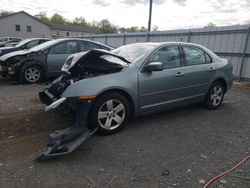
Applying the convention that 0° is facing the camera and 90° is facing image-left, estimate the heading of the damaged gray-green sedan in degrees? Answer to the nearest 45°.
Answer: approximately 45°

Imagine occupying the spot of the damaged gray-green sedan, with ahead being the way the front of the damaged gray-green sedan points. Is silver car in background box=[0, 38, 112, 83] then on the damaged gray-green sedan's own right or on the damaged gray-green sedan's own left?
on the damaged gray-green sedan's own right

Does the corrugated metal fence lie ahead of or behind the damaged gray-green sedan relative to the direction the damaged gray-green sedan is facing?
behind
